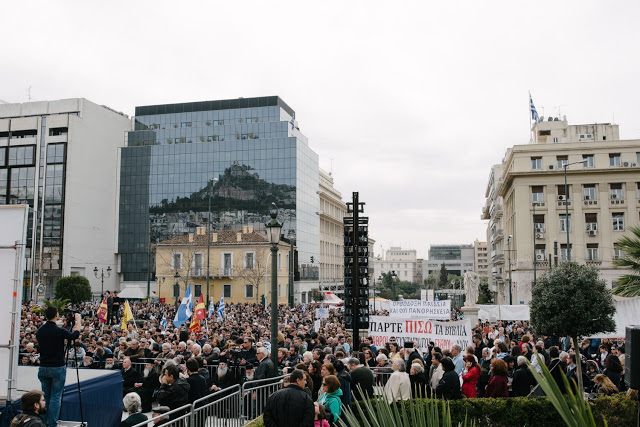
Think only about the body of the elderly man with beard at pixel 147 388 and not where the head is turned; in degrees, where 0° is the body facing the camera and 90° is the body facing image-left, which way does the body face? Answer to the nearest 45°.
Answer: approximately 45°

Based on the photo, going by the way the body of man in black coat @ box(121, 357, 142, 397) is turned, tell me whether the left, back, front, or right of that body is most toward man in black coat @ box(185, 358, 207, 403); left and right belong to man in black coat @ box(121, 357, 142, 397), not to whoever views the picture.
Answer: left

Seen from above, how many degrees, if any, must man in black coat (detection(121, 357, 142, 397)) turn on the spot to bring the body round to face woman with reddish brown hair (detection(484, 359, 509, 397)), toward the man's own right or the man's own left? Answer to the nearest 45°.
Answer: approximately 90° to the man's own left

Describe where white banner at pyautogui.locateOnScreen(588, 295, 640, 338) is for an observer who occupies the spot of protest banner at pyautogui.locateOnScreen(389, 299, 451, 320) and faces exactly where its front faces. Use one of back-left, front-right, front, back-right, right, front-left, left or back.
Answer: front-left

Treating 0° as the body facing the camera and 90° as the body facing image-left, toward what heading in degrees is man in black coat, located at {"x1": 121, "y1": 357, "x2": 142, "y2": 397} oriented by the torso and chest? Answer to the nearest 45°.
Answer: approximately 45°
